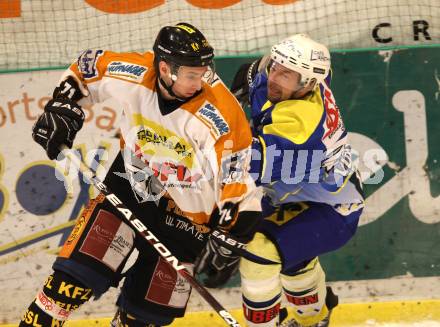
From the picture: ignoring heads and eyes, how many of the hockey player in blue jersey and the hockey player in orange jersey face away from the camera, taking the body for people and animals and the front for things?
0

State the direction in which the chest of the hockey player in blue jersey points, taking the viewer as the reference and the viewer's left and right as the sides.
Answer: facing the viewer and to the left of the viewer

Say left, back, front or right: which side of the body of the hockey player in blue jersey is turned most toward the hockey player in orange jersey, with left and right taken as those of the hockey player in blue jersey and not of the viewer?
front

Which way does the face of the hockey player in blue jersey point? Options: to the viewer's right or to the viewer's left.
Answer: to the viewer's left

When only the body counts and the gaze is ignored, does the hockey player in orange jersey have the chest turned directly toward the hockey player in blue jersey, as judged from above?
no

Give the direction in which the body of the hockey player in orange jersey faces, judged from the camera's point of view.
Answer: toward the camera

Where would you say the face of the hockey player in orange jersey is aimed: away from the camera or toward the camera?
toward the camera
